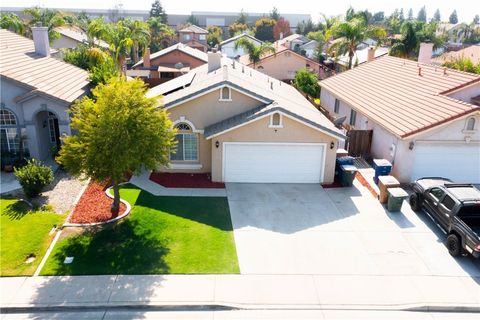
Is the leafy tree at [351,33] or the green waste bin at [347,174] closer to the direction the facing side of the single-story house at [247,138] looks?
the green waste bin

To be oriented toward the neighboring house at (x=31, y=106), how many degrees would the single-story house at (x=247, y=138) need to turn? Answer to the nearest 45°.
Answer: approximately 90° to its right

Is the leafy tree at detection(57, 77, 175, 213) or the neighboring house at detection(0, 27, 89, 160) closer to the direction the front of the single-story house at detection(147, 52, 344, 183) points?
the leafy tree

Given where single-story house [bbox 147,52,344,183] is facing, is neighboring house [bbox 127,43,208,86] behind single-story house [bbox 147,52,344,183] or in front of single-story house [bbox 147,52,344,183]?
behind

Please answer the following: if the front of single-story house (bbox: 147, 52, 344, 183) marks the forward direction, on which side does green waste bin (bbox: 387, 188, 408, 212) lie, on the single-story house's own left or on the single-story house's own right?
on the single-story house's own left

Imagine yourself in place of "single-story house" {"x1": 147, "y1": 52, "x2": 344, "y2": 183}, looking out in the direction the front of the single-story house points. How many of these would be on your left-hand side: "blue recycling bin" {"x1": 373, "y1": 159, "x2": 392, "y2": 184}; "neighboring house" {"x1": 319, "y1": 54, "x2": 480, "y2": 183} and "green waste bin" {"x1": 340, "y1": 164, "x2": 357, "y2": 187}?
3

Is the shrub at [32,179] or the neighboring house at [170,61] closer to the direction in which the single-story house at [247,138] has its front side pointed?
the shrub

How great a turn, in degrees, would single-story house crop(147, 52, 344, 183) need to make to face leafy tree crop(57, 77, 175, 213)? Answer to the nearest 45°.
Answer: approximately 45° to its right

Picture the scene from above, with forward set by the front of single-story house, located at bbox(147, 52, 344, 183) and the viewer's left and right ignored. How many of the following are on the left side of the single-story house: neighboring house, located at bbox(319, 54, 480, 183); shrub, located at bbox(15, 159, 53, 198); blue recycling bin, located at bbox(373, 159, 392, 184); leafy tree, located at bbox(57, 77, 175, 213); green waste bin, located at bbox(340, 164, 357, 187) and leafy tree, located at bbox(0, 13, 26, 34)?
3

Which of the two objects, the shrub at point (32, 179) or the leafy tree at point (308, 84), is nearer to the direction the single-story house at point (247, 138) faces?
the shrub

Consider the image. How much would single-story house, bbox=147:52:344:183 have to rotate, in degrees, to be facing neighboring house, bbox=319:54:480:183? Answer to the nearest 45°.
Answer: approximately 90° to its left

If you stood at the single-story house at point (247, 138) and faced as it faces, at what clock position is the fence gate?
The fence gate is roughly at 8 o'clock from the single-story house.

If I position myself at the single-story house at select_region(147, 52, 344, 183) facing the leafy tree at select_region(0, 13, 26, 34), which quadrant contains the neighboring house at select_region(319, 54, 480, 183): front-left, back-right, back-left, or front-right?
back-right

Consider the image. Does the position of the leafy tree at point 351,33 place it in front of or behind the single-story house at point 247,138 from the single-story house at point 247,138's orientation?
behind

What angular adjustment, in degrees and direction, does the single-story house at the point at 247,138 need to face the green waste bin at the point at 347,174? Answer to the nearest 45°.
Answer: approximately 90° to its left

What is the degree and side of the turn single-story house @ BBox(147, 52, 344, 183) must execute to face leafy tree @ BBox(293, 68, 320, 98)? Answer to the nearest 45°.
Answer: approximately 180°

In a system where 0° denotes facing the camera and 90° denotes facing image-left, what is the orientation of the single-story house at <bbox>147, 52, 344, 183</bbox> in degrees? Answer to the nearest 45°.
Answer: approximately 0°
